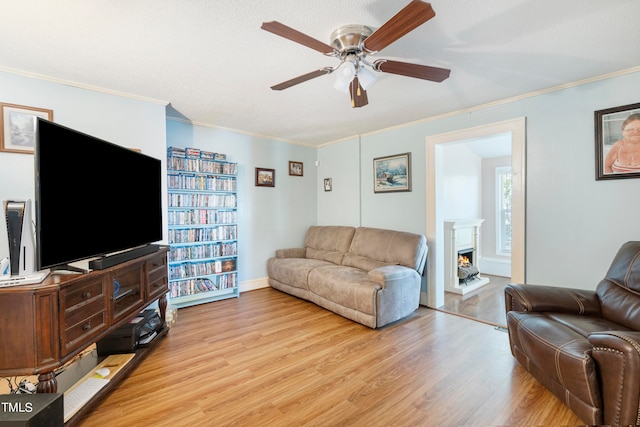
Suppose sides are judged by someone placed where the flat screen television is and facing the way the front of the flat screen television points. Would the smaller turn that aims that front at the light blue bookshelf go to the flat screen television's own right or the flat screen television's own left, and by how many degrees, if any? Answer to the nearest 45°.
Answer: approximately 90° to the flat screen television's own left

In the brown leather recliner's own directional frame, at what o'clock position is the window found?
The window is roughly at 4 o'clock from the brown leather recliner.

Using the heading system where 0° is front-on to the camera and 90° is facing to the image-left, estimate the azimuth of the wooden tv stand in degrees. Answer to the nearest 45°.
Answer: approximately 315°

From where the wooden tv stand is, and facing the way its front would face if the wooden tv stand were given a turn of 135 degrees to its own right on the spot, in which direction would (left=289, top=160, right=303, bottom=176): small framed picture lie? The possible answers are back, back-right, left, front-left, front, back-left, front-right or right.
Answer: back-right

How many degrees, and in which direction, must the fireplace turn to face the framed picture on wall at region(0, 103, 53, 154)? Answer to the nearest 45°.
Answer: approximately 90° to its right

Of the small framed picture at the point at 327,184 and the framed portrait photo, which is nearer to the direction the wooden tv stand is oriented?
the framed portrait photo

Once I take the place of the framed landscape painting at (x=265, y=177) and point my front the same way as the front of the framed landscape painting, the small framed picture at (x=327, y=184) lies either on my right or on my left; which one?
on my left

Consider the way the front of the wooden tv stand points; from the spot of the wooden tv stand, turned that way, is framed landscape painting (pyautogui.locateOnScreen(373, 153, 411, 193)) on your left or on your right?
on your left

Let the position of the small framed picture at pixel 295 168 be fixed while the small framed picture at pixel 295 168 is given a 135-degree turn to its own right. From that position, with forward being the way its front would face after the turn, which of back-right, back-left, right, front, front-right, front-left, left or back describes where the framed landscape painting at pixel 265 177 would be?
front-left

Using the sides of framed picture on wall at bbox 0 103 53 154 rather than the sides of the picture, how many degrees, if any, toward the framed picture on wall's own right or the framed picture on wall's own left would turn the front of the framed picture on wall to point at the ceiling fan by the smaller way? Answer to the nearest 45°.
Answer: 0° — it already faces it

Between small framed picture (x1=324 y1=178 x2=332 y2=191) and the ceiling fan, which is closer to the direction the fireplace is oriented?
the ceiling fan

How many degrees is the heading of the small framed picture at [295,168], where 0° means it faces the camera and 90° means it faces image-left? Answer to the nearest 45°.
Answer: approximately 315°

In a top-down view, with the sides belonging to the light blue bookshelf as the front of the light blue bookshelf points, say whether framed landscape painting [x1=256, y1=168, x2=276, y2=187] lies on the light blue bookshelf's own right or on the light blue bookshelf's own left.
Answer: on the light blue bookshelf's own left
